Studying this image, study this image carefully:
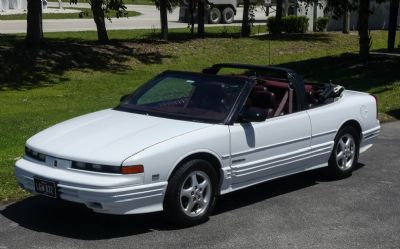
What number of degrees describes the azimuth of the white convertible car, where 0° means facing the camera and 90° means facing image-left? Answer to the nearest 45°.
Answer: approximately 45°

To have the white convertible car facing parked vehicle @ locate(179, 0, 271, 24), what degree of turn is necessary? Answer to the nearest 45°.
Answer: approximately 135° to its right

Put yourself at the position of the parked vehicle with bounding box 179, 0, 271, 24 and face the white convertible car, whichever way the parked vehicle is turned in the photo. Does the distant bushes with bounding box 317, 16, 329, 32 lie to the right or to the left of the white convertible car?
left

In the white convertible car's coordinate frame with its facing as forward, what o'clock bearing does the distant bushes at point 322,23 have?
The distant bushes is roughly at 5 o'clock from the white convertible car.

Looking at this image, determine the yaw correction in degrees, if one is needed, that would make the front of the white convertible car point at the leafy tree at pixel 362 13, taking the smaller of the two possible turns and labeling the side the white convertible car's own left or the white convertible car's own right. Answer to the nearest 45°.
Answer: approximately 135° to the white convertible car's own right
